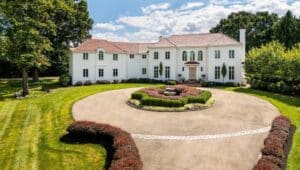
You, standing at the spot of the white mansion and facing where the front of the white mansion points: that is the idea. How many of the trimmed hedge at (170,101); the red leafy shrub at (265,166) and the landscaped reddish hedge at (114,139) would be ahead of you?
3

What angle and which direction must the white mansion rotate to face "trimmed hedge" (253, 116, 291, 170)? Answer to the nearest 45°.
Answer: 0° — it already faces it

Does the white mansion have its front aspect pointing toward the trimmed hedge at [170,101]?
yes

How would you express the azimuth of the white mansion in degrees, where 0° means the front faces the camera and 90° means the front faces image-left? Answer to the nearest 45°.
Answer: approximately 0°

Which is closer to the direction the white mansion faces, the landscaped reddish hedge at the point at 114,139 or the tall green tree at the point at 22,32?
the landscaped reddish hedge

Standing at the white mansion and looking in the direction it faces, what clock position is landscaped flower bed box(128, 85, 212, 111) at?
The landscaped flower bed is roughly at 12 o'clock from the white mansion.

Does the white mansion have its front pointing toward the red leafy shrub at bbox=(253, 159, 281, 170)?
yes

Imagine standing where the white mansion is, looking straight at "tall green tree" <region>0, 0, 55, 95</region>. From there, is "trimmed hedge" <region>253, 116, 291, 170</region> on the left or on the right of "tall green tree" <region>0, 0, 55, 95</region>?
left

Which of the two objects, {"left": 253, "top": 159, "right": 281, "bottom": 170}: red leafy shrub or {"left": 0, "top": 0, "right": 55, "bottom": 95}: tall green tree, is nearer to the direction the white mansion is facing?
the red leafy shrub

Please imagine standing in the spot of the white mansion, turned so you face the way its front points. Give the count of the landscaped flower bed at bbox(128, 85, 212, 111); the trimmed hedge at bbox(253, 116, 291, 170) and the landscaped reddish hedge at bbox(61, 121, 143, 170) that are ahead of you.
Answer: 3

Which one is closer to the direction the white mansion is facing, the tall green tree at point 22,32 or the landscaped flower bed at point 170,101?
the landscaped flower bed

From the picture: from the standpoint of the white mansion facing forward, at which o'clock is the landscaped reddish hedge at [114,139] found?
The landscaped reddish hedge is roughly at 12 o'clock from the white mansion.
